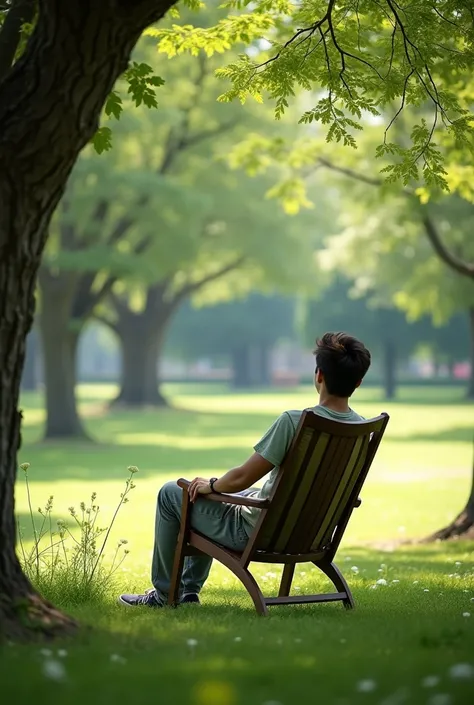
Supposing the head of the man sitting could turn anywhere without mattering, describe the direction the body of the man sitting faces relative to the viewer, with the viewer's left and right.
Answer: facing away from the viewer and to the left of the viewer

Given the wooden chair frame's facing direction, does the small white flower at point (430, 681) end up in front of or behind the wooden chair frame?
behind

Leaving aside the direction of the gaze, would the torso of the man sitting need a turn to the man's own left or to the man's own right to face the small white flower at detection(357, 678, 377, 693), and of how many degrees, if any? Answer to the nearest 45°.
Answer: approximately 135° to the man's own left

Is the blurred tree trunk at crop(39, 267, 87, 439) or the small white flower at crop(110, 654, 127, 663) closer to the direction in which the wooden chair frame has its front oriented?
the blurred tree trunk

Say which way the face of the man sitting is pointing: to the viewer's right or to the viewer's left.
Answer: to the viewer's left

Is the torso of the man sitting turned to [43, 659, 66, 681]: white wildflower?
no

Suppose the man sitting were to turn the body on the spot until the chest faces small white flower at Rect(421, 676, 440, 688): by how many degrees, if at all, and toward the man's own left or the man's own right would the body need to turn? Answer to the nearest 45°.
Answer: approximately 135° to the man's own left

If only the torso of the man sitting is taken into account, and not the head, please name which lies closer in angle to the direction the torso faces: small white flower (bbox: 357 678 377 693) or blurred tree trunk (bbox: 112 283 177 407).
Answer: the blurred tree trunk

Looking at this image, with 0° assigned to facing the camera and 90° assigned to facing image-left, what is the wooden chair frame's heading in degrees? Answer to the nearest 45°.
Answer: approximately 135°

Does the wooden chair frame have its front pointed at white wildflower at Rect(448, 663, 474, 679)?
no

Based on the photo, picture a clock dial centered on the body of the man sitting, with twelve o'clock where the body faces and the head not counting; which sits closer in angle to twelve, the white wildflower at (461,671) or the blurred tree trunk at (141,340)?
the blurred tree trunk

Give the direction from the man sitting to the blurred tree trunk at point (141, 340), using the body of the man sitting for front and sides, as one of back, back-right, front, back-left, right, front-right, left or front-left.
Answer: front-right

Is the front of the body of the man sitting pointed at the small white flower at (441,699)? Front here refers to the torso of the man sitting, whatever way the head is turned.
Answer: no

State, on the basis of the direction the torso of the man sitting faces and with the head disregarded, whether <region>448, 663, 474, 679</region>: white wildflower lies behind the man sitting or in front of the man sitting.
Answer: behind

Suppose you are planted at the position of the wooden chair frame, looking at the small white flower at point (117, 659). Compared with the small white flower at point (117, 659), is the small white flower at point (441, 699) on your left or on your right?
left
